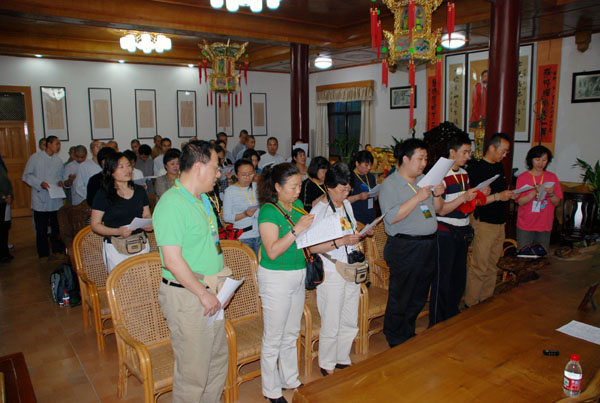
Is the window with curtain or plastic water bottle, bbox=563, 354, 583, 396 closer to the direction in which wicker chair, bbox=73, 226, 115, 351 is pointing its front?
the plastic water bottle

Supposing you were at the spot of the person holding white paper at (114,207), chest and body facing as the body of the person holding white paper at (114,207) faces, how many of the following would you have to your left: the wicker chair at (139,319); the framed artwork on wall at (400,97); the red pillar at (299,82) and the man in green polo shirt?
2

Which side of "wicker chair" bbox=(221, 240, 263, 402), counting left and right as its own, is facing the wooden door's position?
back

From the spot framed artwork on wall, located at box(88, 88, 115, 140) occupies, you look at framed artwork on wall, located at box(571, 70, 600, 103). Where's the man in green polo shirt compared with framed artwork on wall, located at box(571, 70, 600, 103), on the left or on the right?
right

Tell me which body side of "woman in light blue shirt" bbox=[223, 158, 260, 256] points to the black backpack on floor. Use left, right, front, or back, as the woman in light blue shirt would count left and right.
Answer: back

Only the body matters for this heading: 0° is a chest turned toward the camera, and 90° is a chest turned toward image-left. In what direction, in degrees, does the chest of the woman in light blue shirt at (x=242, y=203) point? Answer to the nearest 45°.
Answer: approximately 315°

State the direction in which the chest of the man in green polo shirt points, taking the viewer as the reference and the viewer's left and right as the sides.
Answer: facing to the right of the viewer

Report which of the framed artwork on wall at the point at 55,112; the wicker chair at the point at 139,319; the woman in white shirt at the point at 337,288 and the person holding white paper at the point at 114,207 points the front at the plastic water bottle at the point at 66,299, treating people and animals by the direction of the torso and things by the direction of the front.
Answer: the framed artwork on wall

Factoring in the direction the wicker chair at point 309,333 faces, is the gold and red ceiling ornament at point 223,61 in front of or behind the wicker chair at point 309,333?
behind

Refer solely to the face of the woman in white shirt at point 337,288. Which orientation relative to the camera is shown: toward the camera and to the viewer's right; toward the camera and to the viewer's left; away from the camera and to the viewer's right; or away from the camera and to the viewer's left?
toward the camera and to the viewer's right
